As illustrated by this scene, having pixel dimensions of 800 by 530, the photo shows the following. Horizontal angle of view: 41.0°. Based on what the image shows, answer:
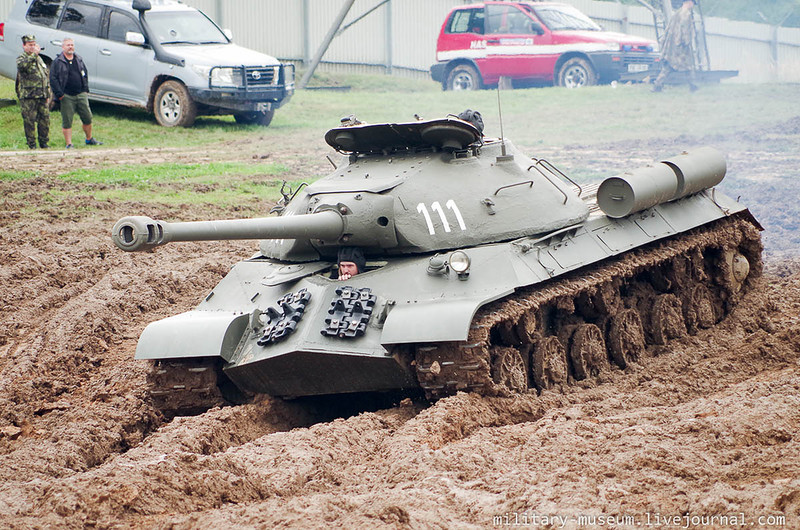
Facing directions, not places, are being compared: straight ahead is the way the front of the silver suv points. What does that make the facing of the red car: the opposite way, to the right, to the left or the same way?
the same way

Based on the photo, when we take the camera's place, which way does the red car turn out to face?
facing the viewer and to the right of the viewer

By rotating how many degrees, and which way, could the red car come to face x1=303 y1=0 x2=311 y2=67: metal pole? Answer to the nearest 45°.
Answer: approximately 135° to its right

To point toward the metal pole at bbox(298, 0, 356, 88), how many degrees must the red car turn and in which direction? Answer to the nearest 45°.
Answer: approximately 135° to its right

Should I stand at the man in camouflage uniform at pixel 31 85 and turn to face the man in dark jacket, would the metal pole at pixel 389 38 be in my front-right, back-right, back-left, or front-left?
front-left

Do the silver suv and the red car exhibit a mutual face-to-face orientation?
no

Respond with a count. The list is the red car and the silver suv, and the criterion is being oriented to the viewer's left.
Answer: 0

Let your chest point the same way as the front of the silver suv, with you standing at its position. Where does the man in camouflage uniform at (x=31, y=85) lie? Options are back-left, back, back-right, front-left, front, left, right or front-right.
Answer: right

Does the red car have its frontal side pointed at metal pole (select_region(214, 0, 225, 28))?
no

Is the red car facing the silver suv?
no

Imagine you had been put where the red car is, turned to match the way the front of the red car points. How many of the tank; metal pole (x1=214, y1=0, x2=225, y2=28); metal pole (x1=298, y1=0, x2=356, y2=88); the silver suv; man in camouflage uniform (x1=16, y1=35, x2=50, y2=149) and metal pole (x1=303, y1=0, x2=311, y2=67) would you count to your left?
0

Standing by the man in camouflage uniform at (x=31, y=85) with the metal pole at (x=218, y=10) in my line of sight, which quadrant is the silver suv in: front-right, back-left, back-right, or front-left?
front-right

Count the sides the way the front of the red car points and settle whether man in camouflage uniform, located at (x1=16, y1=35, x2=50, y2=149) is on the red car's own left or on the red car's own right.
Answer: on the red car's own right

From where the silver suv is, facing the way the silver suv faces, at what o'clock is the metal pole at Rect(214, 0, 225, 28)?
The metal pole is roughly at 8 o'clock from the silver suv.

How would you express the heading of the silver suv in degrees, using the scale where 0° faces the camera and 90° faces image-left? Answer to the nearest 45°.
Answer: approximately 315°
